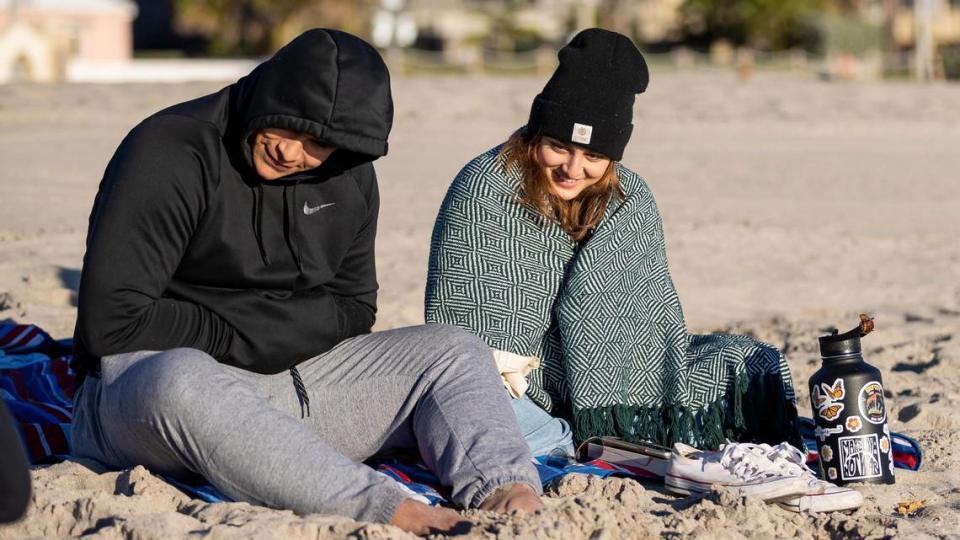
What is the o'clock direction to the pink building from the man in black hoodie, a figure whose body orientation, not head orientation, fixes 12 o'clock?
The pink building is roughly at 7 o'clock from the man in black hoodie.

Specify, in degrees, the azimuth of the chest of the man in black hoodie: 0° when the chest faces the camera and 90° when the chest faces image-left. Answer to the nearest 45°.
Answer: approximately 315°

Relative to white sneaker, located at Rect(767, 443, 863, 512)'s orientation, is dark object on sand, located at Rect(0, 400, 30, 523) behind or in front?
behind

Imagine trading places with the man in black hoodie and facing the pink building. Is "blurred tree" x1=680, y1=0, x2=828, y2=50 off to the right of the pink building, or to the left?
right

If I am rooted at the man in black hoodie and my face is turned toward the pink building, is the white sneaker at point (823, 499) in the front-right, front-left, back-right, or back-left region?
back-right

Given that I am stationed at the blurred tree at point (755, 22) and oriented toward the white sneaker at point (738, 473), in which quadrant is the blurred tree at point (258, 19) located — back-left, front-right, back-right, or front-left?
front-right

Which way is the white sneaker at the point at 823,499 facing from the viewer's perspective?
to the viewer's right

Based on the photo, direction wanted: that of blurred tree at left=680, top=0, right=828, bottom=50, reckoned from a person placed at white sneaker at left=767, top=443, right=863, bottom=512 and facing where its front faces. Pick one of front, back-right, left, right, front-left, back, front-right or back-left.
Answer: left

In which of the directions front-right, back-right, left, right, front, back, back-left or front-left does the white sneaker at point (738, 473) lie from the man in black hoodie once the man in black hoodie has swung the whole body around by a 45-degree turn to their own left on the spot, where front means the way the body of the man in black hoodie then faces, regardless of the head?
front
